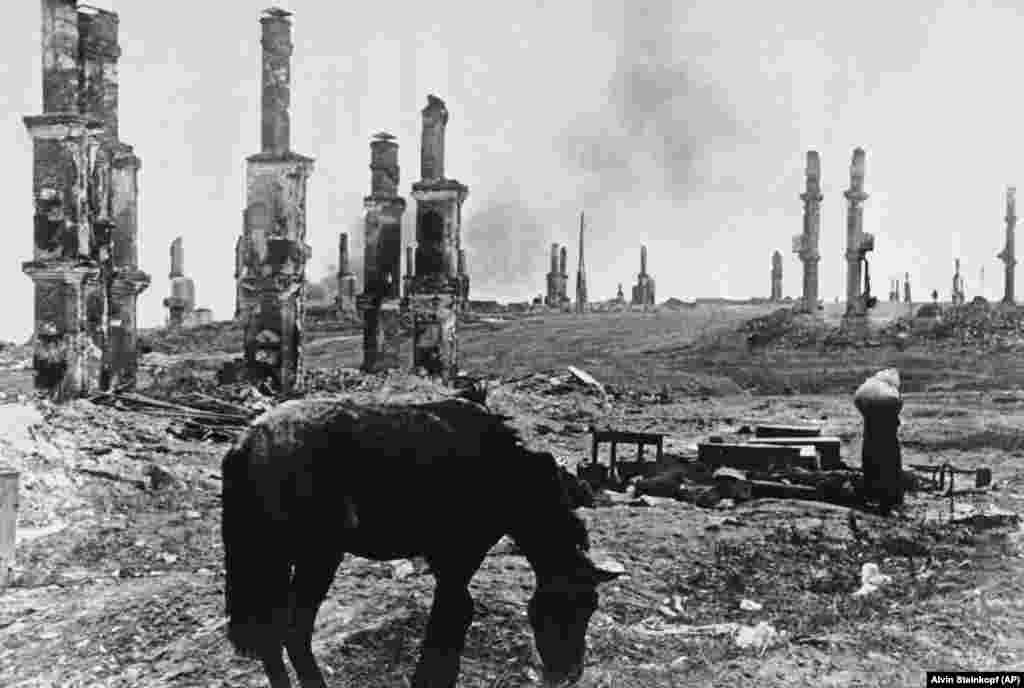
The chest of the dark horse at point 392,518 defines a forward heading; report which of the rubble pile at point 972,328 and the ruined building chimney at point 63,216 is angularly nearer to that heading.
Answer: the rubble pile

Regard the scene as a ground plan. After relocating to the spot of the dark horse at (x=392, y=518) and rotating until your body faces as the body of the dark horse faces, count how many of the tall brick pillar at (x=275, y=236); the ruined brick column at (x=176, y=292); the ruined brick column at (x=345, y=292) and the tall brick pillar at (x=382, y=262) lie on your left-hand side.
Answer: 4

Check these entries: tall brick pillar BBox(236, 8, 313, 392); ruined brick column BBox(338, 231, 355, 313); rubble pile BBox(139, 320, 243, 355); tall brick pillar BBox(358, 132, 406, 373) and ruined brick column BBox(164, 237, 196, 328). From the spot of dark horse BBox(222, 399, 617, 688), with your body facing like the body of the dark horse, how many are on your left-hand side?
5

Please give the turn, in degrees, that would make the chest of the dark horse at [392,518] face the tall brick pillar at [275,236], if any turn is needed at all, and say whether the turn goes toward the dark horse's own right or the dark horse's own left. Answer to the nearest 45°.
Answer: approximately 90° to the dark horse's own left

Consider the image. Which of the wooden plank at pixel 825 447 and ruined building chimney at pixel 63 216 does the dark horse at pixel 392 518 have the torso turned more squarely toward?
the wooden plank

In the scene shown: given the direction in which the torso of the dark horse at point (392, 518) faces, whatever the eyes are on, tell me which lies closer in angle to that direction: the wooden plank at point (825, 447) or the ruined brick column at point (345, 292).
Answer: the wooden plank

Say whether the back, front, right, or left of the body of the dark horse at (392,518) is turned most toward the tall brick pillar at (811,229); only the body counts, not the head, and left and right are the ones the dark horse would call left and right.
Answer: left

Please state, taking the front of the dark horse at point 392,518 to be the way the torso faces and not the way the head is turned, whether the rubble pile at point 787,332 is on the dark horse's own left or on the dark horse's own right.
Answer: on the dark horse's own left

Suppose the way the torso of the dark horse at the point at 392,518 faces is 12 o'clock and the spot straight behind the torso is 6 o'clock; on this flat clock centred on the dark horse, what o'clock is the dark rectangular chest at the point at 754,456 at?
The dark rectangular chest is roughly at 10 o'clock from the dark horse.

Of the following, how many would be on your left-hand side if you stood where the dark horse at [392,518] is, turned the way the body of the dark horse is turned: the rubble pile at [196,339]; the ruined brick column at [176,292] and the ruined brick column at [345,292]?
3

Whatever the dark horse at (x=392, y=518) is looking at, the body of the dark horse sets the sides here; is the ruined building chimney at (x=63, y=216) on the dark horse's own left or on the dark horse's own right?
on the dark horse's own left

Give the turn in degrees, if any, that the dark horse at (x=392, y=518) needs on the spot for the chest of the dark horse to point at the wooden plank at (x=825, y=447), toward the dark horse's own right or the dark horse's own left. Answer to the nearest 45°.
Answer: approximately 45° to the dark horse's own left

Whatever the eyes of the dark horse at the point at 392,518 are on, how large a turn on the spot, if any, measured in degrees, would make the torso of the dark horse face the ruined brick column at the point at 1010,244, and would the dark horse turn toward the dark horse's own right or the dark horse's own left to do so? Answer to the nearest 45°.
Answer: approximately 45° to the dark horse's own left

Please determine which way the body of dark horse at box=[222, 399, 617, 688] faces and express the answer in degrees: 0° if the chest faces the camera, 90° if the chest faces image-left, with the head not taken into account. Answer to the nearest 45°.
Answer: approximately 270°

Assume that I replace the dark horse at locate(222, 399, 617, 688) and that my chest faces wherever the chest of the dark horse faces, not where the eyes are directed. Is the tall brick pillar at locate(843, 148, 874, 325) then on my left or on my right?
on my left

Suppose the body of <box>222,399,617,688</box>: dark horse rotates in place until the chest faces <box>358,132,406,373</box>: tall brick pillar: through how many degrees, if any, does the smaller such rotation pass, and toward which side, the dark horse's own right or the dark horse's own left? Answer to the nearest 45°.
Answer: approximately 90° to the dark horse's own left

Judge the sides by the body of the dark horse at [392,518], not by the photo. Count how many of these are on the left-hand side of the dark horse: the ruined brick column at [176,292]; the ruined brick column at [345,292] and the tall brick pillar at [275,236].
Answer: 3

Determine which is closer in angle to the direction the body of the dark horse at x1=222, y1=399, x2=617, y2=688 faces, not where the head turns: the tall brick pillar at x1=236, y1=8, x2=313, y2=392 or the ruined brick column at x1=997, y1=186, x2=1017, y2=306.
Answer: the ruined brick column

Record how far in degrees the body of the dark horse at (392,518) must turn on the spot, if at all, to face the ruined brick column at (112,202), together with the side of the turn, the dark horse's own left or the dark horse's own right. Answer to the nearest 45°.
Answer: approximately 90° to the dark horse's own left
